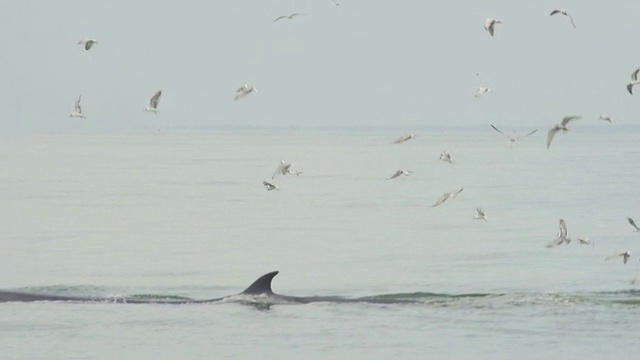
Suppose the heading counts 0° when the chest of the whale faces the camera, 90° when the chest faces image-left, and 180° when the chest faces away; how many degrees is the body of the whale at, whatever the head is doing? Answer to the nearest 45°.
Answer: approximately 90°
